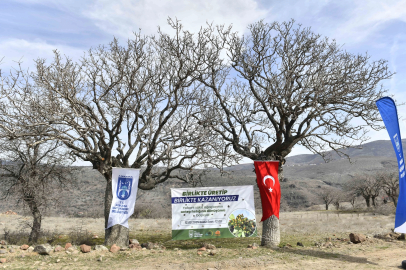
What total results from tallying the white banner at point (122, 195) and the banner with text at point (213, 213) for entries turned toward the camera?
2

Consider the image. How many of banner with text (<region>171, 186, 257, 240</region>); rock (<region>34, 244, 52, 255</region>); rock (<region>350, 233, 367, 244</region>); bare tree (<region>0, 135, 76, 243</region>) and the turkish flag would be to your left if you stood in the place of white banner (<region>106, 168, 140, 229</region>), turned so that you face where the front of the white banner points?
3

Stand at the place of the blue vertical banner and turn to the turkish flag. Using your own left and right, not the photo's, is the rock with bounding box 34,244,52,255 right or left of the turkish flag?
left

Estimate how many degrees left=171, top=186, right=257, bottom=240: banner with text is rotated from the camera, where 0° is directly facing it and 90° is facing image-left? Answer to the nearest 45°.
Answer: approximately 0°

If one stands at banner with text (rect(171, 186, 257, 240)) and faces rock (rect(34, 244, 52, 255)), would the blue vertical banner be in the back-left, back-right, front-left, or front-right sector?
back-left

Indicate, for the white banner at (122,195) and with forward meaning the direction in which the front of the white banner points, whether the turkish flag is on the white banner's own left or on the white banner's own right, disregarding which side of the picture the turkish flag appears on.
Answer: on the white banner's own left

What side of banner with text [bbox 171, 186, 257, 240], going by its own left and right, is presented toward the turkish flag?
left

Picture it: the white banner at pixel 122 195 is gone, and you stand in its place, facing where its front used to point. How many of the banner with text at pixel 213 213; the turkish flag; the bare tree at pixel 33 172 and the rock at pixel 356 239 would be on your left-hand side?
3

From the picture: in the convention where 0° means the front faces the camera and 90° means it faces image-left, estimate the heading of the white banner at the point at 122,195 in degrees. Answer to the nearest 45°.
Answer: approximately 0°

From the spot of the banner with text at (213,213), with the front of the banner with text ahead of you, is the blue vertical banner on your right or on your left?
on your left
